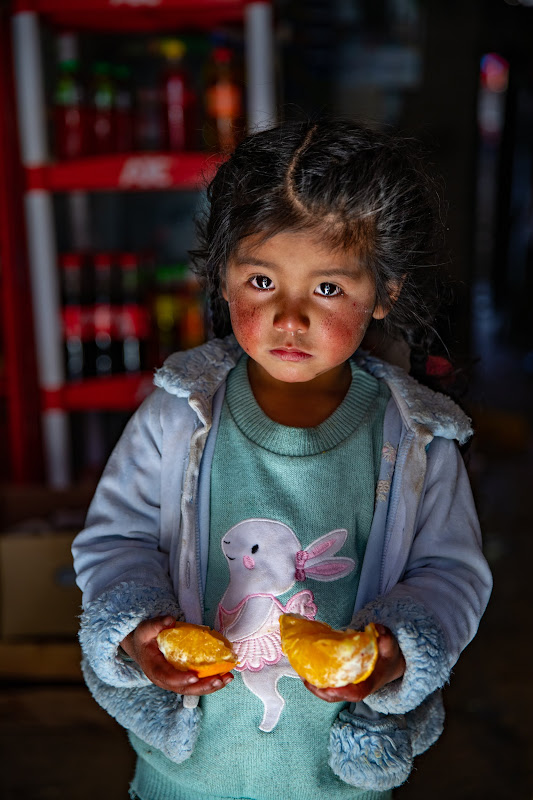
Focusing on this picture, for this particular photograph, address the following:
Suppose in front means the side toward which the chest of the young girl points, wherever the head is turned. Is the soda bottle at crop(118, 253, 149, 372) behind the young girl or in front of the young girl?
behind

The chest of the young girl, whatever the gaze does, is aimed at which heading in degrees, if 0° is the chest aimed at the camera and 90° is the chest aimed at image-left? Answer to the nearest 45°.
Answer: approximately 0°

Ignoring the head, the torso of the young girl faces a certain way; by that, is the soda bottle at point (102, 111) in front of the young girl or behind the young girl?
behind

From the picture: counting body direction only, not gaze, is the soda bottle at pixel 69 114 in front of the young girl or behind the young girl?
behind

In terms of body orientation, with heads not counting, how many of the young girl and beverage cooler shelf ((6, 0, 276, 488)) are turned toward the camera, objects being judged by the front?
2

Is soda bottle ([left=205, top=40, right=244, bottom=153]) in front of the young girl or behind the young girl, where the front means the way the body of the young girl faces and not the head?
behind

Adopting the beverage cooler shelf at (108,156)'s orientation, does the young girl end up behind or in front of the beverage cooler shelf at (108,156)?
in front
